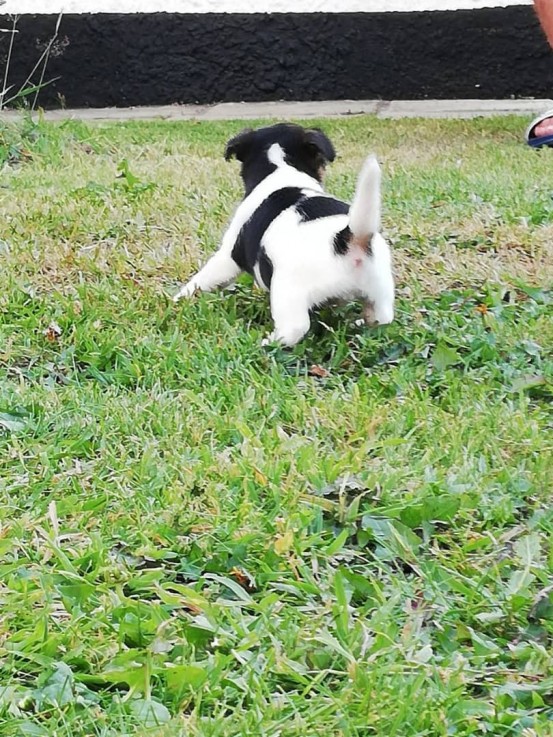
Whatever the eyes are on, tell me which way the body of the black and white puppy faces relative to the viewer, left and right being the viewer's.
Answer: facing away from the viewer and to the left of the viewer
